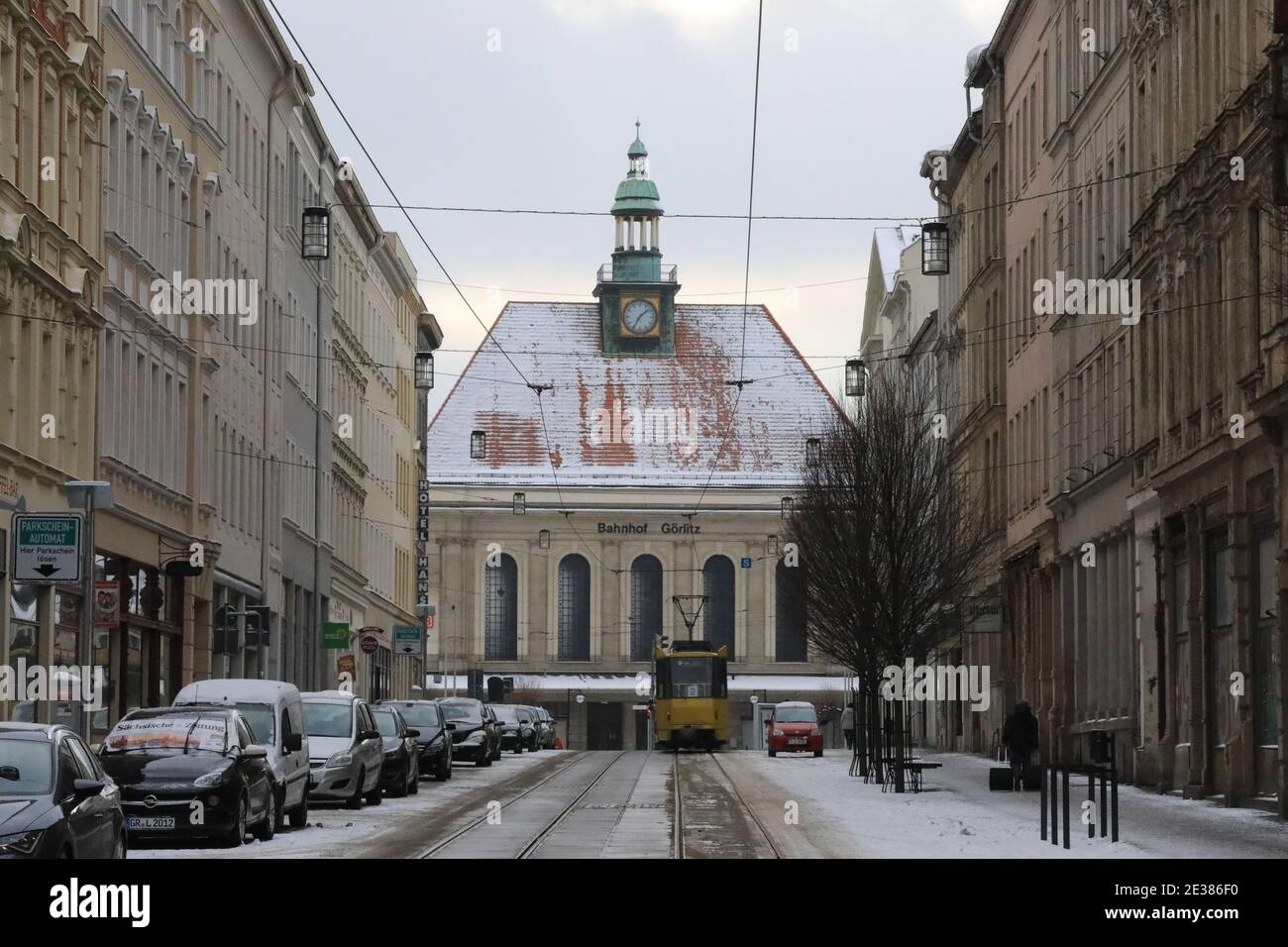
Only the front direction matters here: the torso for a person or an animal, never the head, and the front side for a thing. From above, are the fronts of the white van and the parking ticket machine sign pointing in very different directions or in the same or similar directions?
same or similar directions

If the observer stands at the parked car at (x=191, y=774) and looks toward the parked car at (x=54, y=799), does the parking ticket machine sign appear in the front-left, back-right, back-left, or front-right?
front-right

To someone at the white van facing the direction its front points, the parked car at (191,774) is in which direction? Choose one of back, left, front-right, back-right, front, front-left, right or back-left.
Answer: front

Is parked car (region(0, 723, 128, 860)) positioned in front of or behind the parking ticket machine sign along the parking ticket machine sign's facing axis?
in front

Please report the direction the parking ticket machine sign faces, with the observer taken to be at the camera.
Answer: facing the viewer

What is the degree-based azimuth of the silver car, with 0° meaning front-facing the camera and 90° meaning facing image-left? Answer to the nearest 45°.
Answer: approximately 0°

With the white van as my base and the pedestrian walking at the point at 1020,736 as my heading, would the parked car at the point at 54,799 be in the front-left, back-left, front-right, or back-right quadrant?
back-right

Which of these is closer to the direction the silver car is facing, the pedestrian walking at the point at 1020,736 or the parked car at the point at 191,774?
the parked car

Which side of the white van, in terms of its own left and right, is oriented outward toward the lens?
front

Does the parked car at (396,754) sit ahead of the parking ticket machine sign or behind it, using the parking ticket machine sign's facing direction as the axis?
behind
